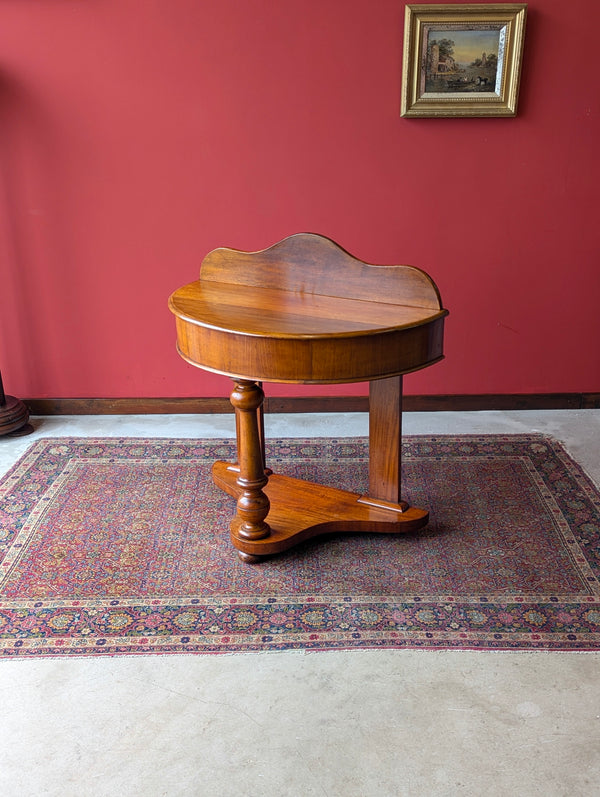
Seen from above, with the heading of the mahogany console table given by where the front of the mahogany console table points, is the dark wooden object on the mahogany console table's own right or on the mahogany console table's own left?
on the mahogany console table's own right

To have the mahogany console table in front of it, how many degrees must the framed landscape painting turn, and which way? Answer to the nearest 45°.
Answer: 0° — it already faces it

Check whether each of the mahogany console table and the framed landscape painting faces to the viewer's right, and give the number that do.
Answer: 0

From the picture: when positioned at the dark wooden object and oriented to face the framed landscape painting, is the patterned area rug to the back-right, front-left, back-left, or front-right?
front-right

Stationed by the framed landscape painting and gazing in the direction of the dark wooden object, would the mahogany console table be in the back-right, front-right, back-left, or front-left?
front-left

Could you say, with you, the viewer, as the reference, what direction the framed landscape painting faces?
facing the viewer

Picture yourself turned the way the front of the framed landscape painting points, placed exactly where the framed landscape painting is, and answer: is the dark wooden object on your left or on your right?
on your right

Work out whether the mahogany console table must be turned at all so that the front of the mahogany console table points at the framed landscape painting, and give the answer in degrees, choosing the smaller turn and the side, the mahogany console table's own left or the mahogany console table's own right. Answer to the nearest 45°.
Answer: approximately 180°

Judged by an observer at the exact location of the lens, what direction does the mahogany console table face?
facing the viewer and to the left of the viewer

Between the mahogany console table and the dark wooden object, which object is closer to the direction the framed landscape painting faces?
the mahogany console table
